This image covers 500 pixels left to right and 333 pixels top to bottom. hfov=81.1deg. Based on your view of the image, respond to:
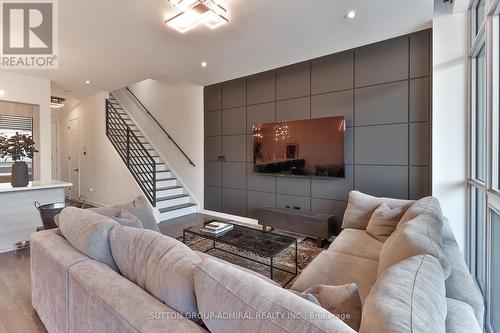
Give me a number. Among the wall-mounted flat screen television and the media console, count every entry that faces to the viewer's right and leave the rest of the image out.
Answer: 0

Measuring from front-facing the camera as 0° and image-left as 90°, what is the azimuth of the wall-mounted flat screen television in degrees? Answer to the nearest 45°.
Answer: approximately 45°

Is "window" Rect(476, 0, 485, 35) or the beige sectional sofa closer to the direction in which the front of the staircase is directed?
the window

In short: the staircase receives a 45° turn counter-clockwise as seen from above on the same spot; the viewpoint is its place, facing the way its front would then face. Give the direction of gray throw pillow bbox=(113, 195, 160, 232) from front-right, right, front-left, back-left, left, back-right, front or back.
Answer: right

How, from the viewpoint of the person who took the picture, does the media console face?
facing the viewer and to the left of the viewer

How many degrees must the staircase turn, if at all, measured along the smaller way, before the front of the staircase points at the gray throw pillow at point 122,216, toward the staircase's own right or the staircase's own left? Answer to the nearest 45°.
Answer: approximately 45° to the staircase's own right

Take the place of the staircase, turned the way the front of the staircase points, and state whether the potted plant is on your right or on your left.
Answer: on your right

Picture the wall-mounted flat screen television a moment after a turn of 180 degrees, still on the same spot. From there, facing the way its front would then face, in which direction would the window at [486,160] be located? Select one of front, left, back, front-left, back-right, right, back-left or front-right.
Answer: right

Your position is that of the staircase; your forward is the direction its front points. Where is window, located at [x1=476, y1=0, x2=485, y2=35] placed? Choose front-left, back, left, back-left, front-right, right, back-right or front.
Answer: front

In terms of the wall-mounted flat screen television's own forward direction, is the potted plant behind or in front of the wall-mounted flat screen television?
in front

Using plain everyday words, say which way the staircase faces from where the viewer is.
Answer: facing the viewer and to the right of the viewer

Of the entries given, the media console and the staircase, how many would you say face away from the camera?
0
